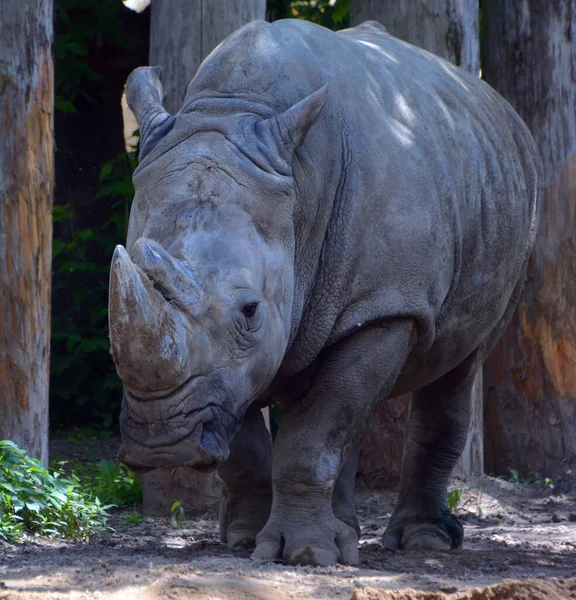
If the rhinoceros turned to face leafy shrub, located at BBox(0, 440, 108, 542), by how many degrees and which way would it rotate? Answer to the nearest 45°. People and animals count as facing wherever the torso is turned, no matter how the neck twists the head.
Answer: approximately 90° to its right

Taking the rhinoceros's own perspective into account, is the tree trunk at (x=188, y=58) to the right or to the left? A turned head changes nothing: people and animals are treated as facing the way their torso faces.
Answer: on its right

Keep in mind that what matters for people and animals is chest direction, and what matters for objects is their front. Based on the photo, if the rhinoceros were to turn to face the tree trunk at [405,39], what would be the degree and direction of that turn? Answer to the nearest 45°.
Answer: approximately 135° to its right

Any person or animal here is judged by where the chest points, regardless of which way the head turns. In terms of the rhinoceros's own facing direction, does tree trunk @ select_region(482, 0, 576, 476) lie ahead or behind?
behind

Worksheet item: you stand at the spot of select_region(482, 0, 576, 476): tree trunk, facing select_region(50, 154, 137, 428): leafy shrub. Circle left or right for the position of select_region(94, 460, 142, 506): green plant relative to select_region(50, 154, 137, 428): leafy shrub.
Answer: left

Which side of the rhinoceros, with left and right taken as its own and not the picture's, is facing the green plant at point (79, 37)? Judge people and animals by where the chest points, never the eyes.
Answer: right

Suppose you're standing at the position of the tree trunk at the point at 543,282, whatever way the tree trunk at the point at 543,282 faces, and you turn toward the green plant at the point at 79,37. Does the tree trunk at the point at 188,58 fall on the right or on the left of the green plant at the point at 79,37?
left

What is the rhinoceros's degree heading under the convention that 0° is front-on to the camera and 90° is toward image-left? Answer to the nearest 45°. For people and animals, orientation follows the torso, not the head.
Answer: approximately 45°
